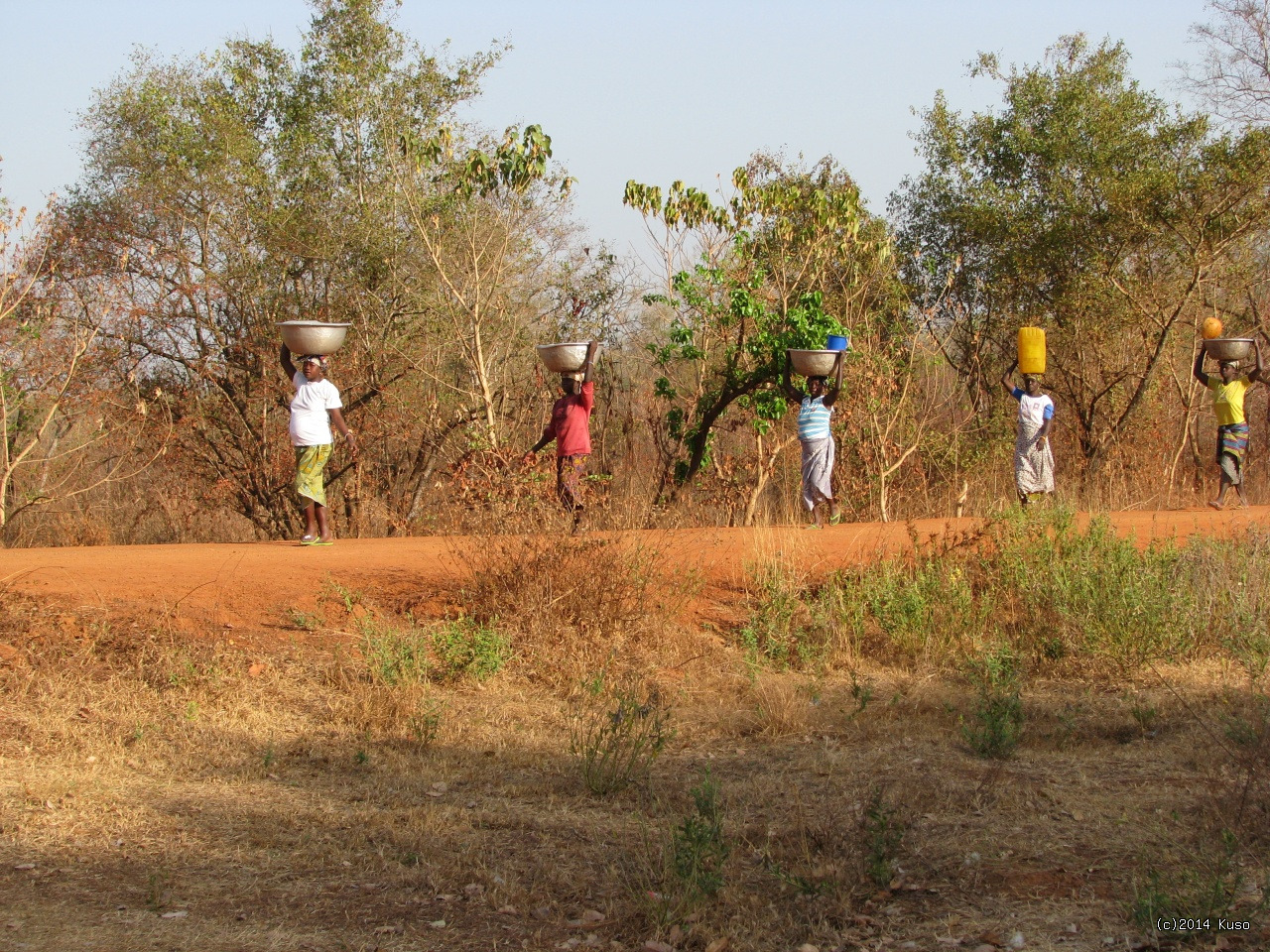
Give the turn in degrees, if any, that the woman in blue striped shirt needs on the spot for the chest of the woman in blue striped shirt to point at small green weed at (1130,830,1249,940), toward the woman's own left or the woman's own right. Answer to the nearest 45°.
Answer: approximately 45° to the woman's own left

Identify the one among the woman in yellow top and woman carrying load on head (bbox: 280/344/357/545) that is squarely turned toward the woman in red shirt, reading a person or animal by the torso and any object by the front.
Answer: the woman in yellow top

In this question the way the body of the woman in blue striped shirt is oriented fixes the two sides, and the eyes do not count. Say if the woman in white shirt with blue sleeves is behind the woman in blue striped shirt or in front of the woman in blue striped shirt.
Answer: behind

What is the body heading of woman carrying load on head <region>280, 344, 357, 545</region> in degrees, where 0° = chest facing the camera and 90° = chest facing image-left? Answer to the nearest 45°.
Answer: approximately 45°

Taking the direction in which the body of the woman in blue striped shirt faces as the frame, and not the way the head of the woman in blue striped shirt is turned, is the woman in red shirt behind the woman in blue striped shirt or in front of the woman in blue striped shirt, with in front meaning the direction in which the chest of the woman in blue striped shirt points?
in front

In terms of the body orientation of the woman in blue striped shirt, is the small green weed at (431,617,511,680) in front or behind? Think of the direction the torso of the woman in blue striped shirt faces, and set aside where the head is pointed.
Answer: in front

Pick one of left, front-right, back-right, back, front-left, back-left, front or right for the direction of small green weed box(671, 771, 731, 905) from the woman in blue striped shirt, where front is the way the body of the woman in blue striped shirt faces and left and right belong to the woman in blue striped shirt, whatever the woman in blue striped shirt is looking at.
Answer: front-left

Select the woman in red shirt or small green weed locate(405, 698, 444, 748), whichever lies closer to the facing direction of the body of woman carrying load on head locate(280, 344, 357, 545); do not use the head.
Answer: the small green weed

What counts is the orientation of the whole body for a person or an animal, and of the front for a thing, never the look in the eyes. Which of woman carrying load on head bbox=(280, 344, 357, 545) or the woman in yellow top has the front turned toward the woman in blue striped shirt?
the woman in yellow top
